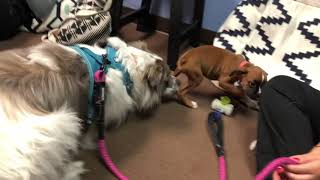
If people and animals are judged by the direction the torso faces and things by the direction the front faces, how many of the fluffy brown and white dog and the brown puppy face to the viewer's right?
2

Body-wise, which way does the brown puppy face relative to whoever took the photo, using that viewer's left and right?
facing to the right of the viewer

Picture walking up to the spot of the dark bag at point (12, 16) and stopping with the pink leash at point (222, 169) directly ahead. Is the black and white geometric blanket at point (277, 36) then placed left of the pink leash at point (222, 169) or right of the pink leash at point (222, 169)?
left

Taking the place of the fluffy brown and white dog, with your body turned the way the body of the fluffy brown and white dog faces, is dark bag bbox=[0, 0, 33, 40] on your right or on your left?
on your left

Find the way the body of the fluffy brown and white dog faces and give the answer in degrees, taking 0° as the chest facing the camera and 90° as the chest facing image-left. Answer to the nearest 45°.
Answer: approximately 270°

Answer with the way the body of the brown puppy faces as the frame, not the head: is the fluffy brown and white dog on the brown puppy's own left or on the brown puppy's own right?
on the brown puppy's own right

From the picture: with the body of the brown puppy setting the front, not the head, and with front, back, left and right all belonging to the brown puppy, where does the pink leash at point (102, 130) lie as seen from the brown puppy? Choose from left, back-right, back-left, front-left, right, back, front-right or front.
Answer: back-right

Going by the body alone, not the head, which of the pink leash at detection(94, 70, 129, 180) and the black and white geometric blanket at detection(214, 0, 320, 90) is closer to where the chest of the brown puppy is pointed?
the black and white geometric blanket
